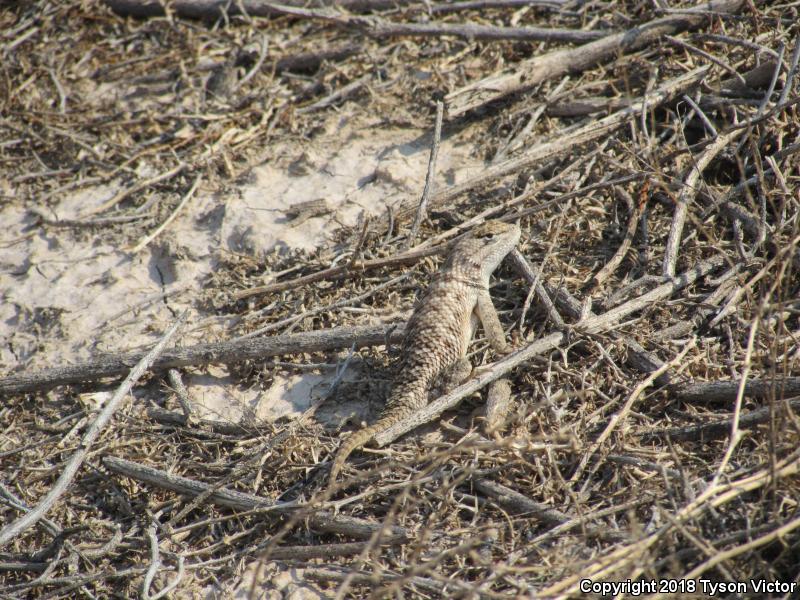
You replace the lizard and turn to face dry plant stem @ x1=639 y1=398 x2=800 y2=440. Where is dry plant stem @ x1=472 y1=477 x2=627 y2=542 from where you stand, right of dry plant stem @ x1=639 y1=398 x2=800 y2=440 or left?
right

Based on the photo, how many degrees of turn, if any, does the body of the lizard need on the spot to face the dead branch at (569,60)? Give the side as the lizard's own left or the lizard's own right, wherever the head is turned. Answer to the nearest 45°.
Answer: approximately 45° to the lizard's own left

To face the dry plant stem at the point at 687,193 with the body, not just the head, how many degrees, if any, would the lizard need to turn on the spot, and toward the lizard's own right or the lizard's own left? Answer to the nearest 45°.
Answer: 0° — it already faces it

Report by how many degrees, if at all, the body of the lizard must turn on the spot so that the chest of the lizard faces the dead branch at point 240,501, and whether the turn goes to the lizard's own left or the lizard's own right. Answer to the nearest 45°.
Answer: approximately 180°

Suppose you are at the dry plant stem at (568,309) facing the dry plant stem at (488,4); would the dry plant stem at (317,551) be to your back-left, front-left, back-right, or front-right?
back-left

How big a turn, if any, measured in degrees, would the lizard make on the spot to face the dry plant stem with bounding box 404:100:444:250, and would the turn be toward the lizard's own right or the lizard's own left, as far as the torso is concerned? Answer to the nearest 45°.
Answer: approximately 45° to the lizard's own left

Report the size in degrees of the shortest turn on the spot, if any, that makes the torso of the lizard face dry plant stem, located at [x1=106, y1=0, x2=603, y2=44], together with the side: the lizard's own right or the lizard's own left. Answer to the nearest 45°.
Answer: approximately 45° to the lizard's own left

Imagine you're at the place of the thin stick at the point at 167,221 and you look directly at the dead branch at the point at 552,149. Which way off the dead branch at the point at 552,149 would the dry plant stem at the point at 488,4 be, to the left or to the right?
left

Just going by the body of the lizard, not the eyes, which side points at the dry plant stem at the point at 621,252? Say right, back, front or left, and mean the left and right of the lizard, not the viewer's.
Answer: front

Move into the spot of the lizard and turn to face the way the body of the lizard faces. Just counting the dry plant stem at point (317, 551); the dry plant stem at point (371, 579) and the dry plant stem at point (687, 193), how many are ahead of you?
1

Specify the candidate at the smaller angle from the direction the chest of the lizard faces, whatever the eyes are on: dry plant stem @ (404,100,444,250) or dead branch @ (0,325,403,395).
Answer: the dry plant stem

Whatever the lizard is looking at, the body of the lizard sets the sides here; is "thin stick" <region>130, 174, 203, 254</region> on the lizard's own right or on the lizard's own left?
on the lizard's own left

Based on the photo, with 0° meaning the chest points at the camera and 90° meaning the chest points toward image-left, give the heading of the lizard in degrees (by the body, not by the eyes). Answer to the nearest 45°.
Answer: approximately 225°
